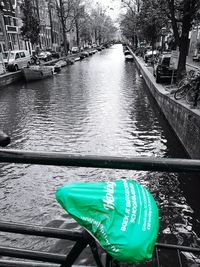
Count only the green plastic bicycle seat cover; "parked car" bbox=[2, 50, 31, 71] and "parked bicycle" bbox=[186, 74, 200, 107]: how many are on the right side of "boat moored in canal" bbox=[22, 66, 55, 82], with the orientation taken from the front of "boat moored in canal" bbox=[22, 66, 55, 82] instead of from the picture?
1

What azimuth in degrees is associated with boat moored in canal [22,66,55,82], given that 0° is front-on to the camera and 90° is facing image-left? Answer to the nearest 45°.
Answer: approximately 45°

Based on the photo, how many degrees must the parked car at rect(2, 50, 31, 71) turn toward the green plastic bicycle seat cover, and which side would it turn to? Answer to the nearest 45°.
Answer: approximately 45° to its left

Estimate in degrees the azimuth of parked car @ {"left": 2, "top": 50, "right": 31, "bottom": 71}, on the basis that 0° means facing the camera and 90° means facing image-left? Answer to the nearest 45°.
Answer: approximately 45°

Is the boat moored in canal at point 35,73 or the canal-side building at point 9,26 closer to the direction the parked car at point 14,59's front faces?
the boat moored in canal

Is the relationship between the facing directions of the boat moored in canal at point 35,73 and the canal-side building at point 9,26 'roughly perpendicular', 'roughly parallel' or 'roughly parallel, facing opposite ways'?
roughly perpendicular

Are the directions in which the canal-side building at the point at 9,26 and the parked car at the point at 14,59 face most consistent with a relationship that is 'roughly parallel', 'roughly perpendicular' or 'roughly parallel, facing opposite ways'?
roughly perpendicular

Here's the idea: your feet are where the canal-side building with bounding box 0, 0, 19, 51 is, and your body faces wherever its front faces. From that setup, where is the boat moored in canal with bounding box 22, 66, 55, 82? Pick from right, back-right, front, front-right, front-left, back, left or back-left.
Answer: front-right

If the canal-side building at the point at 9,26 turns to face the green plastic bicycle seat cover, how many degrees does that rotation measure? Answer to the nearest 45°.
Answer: approximately 45° to its right

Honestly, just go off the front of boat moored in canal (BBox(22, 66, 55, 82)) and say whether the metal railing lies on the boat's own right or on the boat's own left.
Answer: on the boat's own left

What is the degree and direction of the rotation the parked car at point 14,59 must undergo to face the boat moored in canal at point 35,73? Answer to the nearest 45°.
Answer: approximately 90° to its left

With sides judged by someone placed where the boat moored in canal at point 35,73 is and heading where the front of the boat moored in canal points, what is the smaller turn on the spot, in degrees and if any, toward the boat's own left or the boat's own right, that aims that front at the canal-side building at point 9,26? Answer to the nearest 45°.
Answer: approximately 135° to the boat's own right
